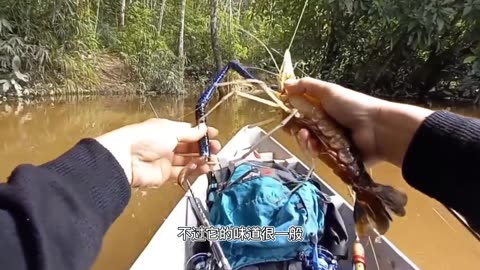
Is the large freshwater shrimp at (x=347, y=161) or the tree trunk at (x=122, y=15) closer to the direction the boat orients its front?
the tree trunk

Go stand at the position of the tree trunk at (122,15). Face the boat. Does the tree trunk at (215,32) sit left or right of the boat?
left

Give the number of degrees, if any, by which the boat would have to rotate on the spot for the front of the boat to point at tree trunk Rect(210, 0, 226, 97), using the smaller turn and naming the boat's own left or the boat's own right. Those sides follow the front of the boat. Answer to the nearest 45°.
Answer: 0° — it already faces it

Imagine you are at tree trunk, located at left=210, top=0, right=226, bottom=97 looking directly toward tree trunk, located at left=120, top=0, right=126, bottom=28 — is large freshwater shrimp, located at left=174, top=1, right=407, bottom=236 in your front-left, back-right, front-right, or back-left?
back-left

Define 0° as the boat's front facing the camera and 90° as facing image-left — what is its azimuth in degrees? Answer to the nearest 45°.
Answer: approximately 180°

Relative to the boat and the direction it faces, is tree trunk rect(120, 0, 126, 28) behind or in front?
in front

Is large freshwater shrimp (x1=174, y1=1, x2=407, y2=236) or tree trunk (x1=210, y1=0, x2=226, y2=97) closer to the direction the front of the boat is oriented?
the tree trunk
